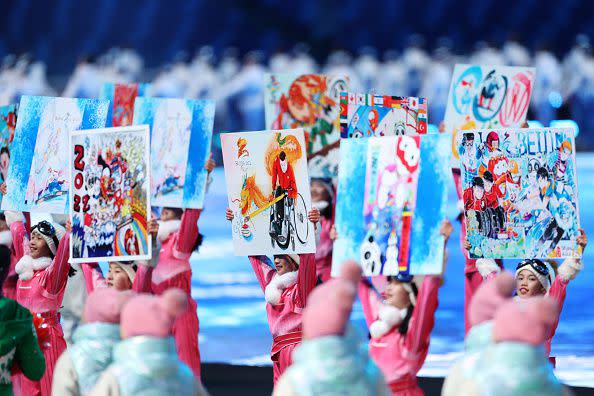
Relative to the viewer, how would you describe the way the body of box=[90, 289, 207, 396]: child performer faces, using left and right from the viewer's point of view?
facing away from the viewer

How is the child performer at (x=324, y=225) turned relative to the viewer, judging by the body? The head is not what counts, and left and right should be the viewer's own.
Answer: facing the viewer and to the left of the viewer

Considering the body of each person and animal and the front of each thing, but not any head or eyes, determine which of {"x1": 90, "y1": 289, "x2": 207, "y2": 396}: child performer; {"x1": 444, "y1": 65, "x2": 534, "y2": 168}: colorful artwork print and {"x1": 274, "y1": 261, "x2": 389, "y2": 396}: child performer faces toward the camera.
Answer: the colorful artwork print

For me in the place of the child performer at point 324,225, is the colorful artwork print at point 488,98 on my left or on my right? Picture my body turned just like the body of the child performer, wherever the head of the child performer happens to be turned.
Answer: on my left

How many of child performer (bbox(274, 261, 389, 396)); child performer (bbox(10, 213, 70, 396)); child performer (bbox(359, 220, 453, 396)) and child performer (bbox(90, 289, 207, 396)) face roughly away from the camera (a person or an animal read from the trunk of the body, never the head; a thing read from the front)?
2

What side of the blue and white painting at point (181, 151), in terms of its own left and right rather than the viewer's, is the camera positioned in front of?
front

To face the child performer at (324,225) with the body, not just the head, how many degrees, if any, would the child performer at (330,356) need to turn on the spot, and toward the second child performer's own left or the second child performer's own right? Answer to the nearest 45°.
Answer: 0° — they already face them

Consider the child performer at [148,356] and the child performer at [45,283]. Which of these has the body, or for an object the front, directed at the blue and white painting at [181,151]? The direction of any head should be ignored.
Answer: the child performer at [148,356]

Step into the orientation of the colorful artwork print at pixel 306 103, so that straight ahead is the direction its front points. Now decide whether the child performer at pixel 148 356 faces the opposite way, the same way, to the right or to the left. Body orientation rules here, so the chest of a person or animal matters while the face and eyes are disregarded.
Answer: the opposite way

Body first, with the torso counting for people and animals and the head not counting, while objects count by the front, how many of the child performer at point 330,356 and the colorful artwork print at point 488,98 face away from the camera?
1

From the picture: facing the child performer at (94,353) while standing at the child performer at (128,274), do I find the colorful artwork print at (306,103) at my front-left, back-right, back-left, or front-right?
back-left

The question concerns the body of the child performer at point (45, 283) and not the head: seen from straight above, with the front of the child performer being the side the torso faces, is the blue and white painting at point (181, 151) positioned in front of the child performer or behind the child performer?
behind

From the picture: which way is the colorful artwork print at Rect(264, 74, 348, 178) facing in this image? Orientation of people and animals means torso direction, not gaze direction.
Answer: toward the camera

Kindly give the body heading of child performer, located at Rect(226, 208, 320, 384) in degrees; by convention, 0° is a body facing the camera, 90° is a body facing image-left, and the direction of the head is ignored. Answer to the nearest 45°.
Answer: approximately 45°
